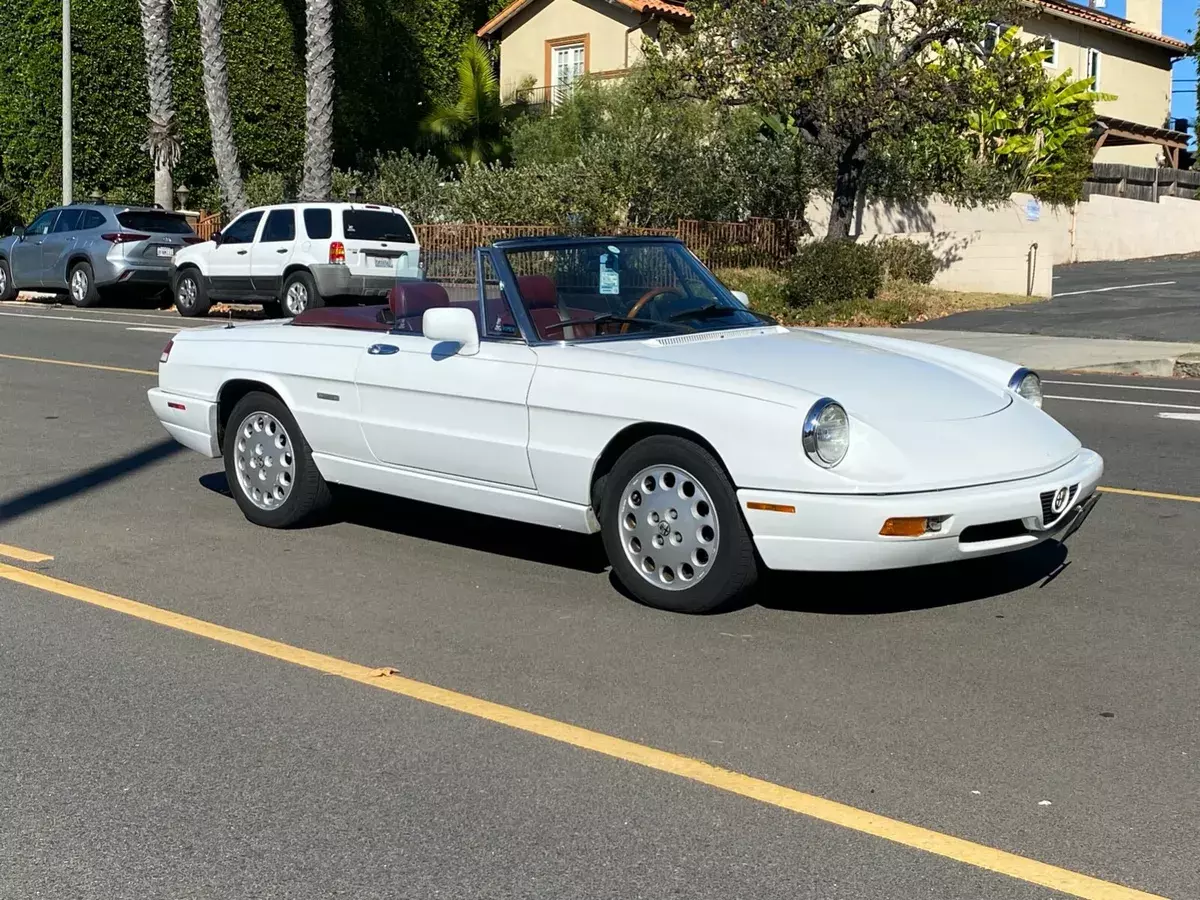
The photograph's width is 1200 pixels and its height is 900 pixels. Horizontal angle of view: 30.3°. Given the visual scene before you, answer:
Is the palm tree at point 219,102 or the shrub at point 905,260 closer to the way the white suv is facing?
the palm tree

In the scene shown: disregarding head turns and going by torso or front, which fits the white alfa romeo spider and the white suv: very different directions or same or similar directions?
very different directions

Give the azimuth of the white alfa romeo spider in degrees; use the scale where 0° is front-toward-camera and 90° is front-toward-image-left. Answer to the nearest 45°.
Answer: approximately 315°

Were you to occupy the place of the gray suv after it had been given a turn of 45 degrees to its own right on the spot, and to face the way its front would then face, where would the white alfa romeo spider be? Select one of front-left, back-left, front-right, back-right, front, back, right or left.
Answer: back

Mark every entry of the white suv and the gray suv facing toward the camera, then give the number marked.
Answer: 0

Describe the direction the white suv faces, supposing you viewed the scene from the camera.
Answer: facing away from the viewer and to the left of the viewer

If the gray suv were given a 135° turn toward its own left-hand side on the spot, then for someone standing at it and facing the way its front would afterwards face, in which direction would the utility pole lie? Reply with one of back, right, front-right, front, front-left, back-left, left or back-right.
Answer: back

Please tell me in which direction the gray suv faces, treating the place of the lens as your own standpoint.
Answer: facing away from the viewer and to the left of the viewer

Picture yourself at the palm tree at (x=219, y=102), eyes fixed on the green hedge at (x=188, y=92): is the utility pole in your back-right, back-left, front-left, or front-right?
front-left

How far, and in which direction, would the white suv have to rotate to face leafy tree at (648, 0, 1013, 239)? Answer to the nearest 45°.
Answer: approximately 135° to its right

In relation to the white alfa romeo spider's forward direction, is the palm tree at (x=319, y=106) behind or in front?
behind

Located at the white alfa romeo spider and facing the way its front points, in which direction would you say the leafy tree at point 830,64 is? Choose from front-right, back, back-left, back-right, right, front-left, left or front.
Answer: back-left

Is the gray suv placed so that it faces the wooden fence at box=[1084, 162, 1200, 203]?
no

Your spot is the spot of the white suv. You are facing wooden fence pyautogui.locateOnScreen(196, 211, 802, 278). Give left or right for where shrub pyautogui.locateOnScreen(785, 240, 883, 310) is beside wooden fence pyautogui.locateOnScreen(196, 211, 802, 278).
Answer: right

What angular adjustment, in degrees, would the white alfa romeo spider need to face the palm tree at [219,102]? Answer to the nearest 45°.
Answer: approximately 135° to its left

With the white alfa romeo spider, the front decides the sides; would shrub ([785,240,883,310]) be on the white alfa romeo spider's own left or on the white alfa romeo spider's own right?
on the white alfa romeo spider's own left

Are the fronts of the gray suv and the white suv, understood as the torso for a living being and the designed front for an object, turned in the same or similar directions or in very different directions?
same or similar directions

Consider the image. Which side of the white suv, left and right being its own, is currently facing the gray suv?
front

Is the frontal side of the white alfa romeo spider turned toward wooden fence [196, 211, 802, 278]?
no
